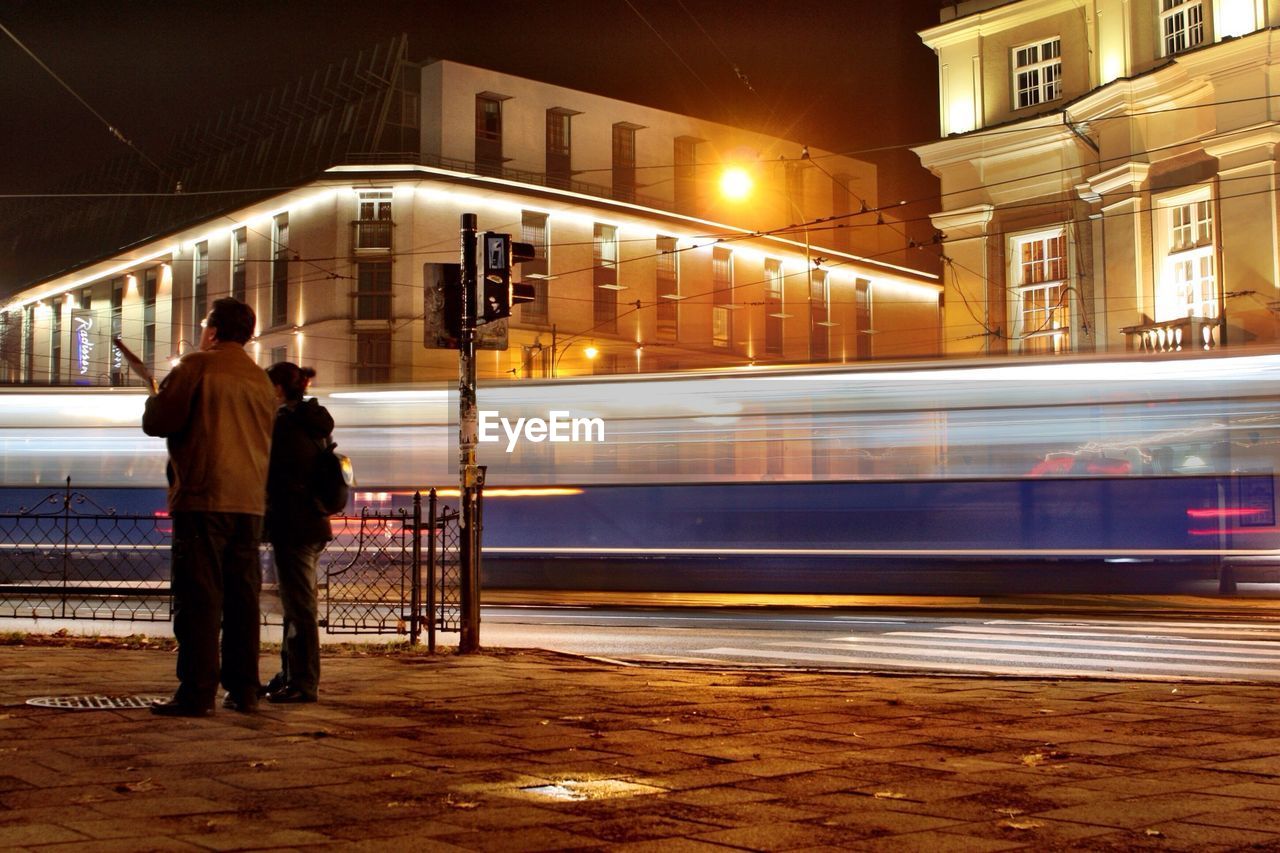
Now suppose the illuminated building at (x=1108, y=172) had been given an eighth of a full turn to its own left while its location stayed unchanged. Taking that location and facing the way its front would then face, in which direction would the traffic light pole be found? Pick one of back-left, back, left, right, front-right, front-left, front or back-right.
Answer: front

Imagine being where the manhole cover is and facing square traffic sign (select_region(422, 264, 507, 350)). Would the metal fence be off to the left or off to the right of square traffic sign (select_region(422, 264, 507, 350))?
left

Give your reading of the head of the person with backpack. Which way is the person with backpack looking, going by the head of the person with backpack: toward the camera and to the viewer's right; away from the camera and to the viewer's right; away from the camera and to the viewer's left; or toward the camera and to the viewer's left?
away from the camera and to the viewer's left

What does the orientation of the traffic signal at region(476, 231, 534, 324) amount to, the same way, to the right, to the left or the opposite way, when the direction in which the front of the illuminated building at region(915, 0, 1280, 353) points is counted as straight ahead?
the opposite way

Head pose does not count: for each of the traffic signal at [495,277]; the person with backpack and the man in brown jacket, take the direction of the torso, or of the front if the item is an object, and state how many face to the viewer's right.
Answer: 1

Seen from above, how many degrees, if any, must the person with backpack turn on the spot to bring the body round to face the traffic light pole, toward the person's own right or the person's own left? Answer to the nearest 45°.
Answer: approximately 90° to the person's own right

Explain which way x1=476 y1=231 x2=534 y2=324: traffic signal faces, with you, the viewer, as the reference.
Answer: facing to the right of the viewer

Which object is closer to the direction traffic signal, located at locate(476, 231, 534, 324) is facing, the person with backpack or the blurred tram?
the blurred tram

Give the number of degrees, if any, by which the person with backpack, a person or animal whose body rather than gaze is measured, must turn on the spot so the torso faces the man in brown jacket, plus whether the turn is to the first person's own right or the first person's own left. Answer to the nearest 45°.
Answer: approximately 45° to the first person's own left

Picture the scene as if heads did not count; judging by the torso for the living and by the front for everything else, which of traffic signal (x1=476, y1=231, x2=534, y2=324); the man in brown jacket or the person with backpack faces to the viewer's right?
the traffic signal

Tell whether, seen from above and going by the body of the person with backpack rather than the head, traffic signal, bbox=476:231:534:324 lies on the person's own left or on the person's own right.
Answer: on the person's own right
